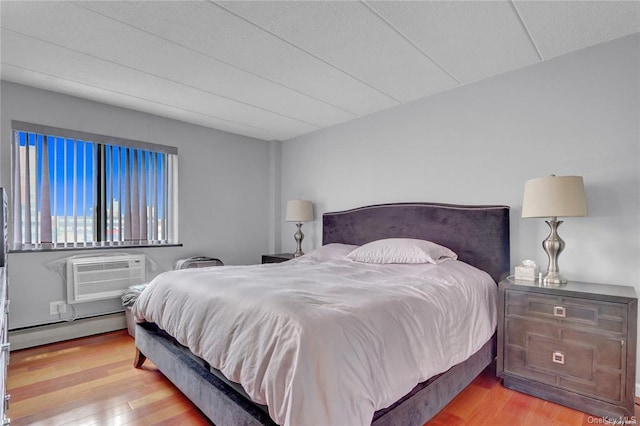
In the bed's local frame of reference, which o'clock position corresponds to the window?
The window is roughly at 2 o'clock from the bed.

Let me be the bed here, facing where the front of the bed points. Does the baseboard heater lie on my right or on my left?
on my right

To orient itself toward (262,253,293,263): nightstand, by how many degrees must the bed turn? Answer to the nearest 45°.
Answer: approximately 90° to its right

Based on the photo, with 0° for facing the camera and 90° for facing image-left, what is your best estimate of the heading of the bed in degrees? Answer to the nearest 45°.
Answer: approximately 45°

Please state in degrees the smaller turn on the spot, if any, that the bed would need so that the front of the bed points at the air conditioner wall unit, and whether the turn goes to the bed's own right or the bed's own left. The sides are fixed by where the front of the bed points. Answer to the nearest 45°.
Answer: approximately 45° to the bed's own right

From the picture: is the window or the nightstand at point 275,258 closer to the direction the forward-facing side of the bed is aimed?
the window

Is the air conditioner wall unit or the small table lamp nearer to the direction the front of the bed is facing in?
the air conditioner wall unit
